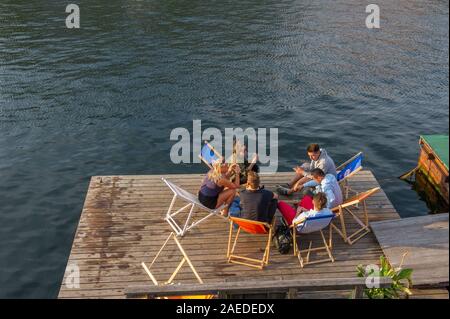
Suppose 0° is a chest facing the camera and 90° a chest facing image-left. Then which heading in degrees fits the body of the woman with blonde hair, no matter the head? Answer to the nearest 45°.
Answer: approximately 270°

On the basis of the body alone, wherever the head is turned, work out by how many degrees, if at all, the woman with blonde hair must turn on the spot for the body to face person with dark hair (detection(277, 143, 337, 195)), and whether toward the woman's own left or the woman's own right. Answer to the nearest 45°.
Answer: approximately 45° to the woman's own left

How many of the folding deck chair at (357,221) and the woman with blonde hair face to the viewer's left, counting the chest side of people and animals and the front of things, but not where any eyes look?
1

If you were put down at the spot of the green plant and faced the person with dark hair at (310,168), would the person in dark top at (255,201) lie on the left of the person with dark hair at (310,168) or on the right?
left

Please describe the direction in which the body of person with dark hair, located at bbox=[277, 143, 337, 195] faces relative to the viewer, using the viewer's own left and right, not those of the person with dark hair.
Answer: facing the viewer and to the left of the viewer

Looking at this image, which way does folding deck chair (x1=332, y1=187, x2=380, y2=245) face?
to the viewer's left

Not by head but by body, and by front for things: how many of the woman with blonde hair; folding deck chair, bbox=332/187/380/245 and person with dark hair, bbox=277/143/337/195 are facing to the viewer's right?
1

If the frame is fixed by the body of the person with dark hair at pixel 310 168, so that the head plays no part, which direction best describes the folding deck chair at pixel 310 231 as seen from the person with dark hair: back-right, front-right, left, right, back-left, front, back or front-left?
front-left

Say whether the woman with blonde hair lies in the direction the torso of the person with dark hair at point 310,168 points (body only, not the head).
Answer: yes

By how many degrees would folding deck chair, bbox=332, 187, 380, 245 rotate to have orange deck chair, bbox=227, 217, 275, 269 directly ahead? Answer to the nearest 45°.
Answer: approximately 45° to its left

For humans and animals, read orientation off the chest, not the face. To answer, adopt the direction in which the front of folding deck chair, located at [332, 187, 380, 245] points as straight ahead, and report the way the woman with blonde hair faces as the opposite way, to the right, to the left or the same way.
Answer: the opposite way
